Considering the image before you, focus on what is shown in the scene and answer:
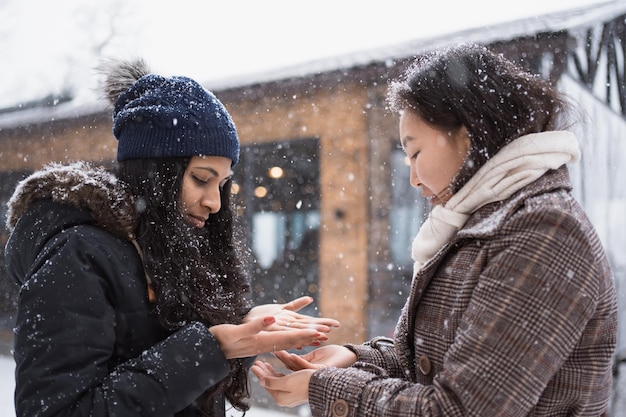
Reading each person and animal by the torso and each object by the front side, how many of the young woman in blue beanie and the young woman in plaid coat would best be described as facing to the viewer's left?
1

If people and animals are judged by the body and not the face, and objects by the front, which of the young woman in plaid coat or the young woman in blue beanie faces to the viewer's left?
the young woman in plaid coat

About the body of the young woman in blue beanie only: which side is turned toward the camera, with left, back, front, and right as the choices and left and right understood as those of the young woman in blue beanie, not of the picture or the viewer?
right

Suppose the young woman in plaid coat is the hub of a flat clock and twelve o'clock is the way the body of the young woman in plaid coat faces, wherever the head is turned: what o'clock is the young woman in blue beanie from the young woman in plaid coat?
The young woman in blue beanie is roughly at 12 o'clock from the young woman in plaid coat.

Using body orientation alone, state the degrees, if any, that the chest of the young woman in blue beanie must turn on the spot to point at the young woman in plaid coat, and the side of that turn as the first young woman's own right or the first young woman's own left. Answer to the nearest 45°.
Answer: approximately 45° to the first young woman's own right

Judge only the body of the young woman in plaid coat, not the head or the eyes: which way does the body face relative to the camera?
to the viewer's left

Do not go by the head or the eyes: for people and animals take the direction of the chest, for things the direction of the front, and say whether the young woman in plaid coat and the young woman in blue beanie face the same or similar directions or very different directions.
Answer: very different directions
